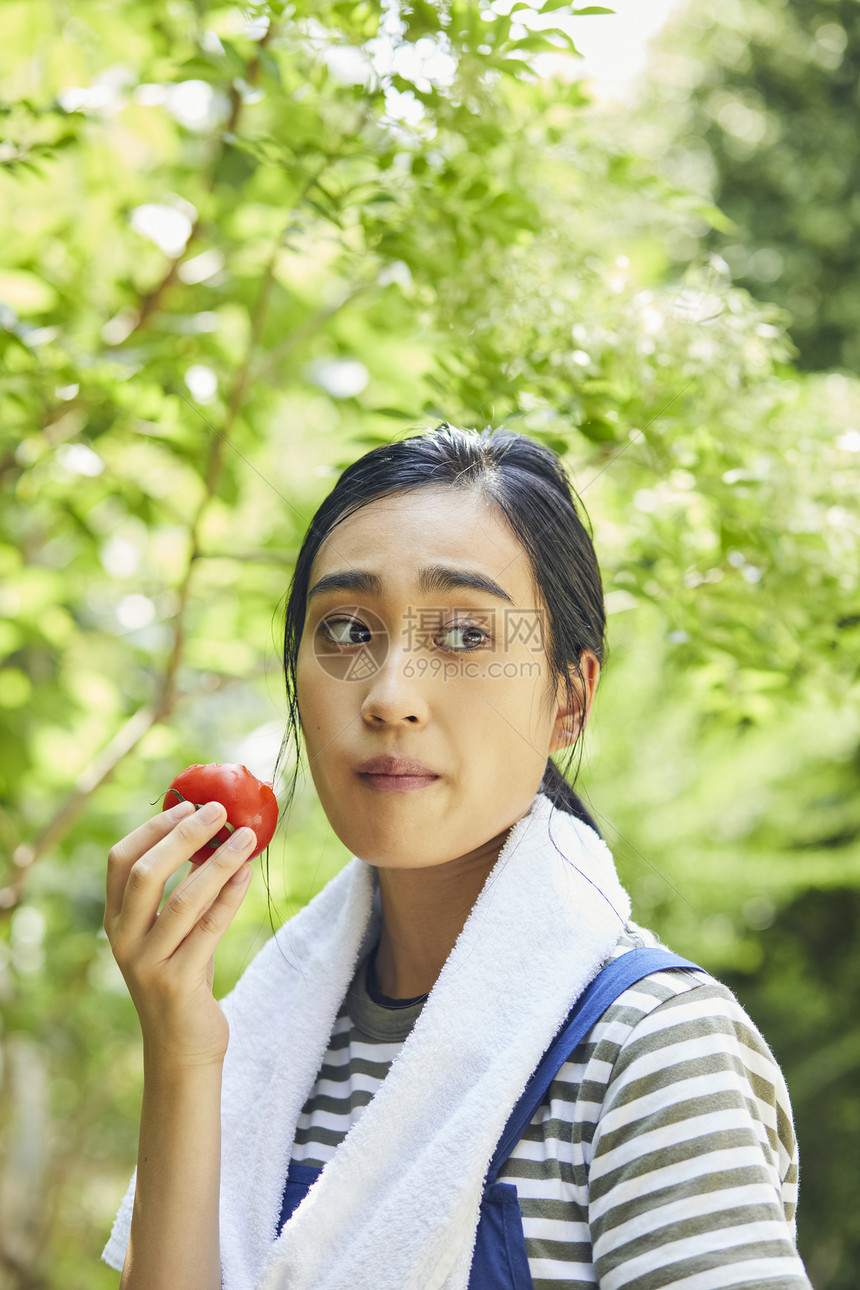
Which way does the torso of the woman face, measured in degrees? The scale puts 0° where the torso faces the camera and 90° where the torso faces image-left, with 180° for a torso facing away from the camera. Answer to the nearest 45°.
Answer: approximately 45°

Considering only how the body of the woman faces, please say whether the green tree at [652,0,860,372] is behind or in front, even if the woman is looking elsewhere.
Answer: behind
